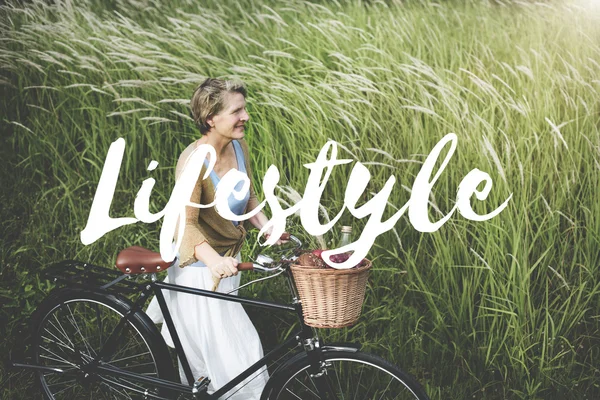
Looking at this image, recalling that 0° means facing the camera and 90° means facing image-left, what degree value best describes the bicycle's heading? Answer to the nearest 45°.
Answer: approximately 270°
